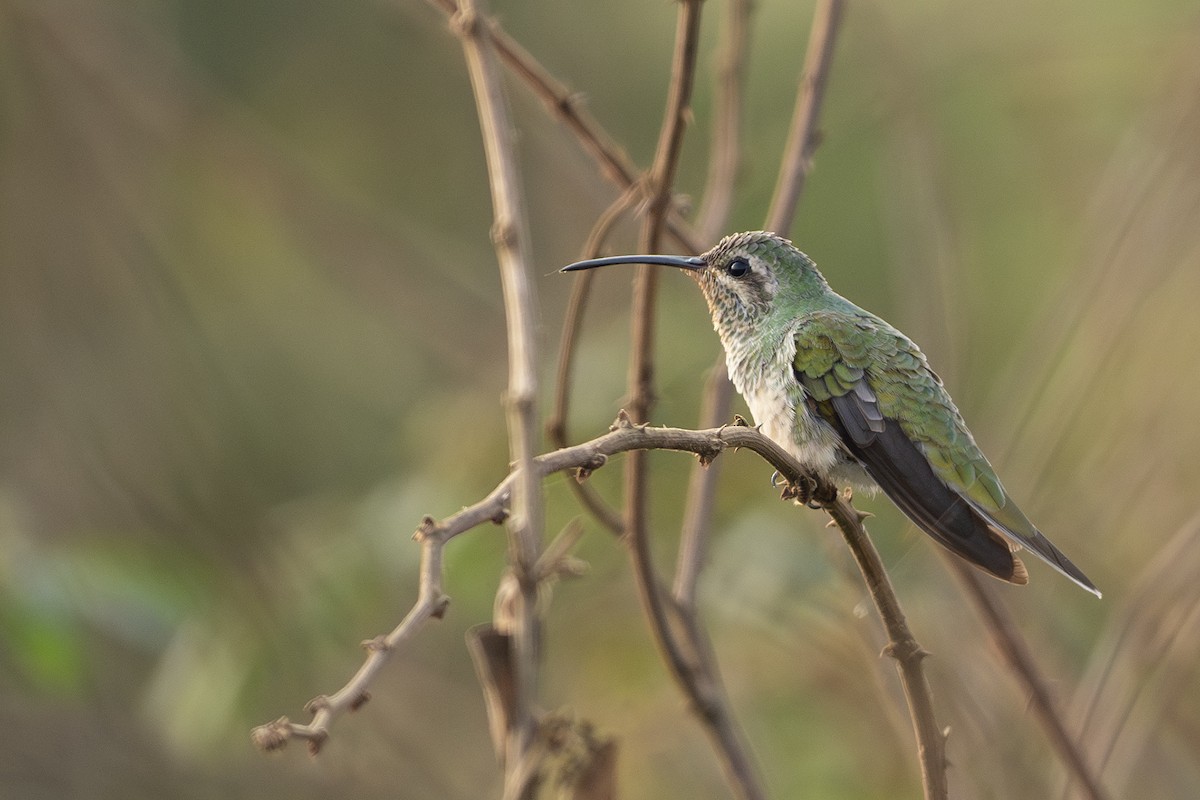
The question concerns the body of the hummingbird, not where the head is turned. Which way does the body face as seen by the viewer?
to the viewer's left
